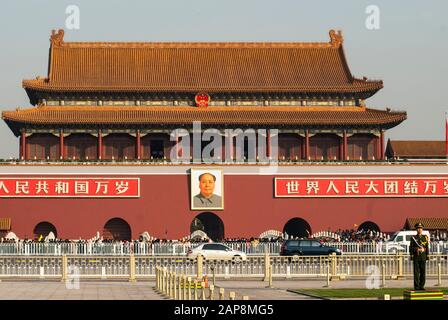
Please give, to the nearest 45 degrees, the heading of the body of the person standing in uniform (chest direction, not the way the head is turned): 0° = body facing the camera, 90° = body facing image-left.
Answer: approximately 0°
